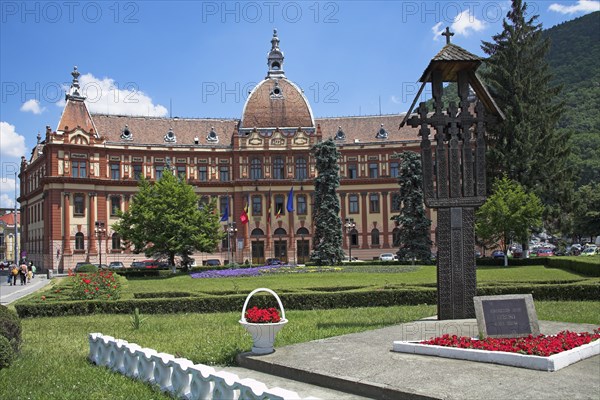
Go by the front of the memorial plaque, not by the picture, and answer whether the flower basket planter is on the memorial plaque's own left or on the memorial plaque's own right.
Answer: on the memorial plaque's own right

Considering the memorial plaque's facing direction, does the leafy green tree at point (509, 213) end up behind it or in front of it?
behind

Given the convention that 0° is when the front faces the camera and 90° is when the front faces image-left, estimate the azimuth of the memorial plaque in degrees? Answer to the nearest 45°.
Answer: approximately 0°

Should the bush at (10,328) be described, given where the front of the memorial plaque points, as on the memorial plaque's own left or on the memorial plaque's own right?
on the memorial plaque's own right

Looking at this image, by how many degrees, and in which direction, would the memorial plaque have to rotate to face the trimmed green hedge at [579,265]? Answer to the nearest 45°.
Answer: approximately 180°

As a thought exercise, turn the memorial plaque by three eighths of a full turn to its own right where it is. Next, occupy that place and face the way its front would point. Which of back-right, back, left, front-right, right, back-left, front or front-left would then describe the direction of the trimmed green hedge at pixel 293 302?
front

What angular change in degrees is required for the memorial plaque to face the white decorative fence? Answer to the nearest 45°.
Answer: approximately 45° to its right

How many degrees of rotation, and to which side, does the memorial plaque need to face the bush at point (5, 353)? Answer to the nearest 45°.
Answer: approximately 90° to its right

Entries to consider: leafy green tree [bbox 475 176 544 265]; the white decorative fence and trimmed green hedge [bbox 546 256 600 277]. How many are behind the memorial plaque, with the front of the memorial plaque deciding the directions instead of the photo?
2
